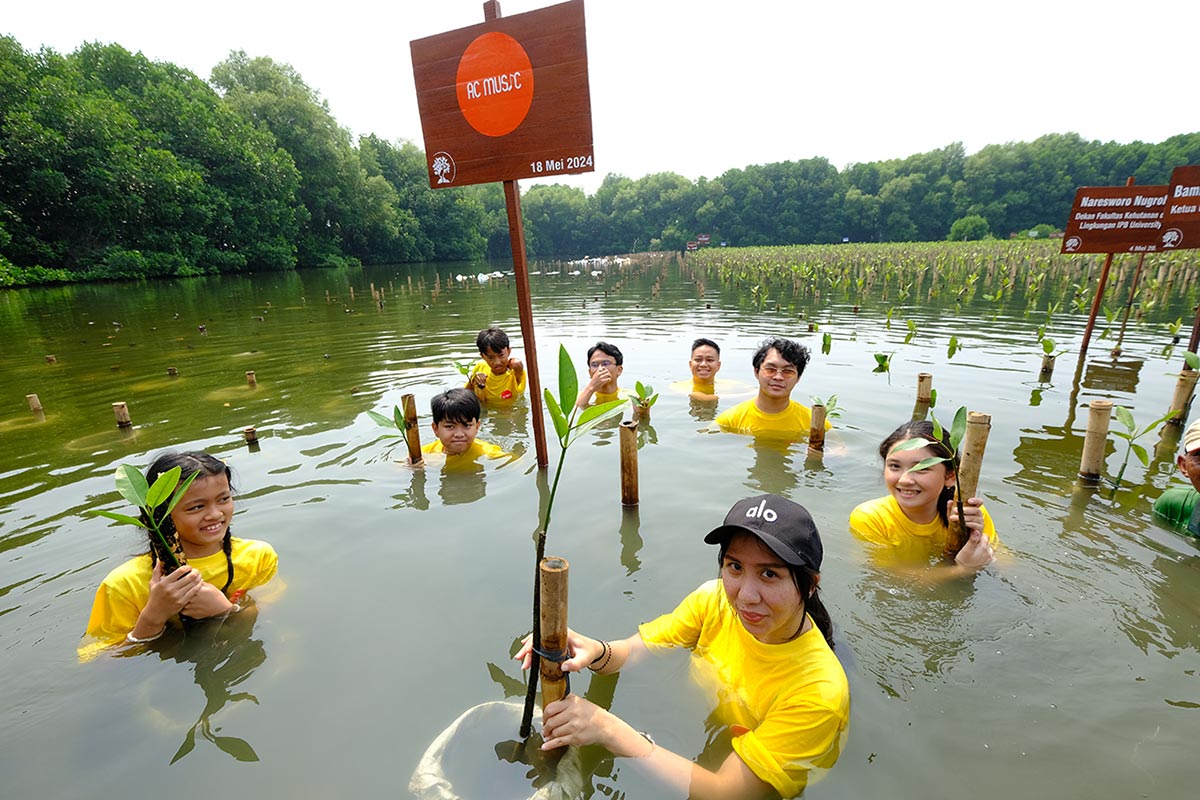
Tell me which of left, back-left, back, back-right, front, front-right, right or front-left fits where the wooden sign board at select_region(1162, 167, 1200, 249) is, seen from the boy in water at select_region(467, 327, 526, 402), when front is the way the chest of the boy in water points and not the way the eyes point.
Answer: left

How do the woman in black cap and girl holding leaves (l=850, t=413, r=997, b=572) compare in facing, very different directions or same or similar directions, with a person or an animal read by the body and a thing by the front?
same or similar directions

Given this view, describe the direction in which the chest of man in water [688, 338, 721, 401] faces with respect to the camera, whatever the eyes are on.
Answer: toward the camera

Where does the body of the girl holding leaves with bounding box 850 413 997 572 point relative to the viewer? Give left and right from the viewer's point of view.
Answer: facing the viewer

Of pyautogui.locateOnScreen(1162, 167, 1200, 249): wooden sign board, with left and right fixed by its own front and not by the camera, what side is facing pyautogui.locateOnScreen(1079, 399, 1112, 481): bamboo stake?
front

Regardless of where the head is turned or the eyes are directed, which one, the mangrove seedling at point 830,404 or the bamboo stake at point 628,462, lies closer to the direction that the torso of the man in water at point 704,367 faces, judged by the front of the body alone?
the bamboo stake

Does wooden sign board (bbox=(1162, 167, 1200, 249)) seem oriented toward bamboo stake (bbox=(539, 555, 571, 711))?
yes

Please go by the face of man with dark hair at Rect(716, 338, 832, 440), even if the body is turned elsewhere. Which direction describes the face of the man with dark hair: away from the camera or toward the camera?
toward the camera

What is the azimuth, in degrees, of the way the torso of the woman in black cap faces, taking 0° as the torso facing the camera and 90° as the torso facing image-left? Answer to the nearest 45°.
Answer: approximately 45°

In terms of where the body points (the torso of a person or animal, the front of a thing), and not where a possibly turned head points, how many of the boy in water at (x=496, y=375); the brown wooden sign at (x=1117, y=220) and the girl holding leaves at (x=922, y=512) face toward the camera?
3

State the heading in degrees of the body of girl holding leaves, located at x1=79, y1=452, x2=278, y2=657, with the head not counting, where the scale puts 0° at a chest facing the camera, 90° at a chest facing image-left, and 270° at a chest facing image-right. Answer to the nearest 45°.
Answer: approximately 315°

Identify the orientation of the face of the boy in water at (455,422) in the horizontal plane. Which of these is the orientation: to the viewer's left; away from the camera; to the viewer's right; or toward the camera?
toward the camera

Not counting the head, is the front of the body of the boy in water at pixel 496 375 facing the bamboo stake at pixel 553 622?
yes

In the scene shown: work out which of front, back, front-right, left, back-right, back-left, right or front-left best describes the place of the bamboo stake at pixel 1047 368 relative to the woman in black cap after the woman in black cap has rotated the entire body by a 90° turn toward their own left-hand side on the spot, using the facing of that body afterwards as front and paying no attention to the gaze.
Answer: left

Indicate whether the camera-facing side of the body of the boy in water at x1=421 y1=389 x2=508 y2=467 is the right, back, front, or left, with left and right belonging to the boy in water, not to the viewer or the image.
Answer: front

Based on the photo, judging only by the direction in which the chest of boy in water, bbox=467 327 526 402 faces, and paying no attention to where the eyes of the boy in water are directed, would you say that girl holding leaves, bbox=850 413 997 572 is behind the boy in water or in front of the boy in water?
in front

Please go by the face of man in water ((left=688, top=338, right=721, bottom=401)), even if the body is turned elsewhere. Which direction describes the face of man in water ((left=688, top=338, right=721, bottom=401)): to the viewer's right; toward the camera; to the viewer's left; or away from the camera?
toward the camera
